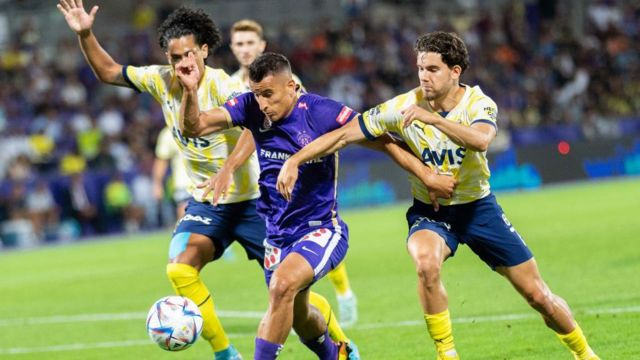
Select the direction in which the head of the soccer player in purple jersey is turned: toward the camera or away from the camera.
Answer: toward the camera

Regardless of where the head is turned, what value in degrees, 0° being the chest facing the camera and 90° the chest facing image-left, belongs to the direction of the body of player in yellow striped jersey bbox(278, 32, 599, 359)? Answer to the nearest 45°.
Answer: approximately 45°

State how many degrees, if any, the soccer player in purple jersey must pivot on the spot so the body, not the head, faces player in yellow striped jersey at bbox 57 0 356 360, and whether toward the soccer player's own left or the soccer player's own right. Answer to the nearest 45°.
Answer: approximately 90° to the soccer player's own right

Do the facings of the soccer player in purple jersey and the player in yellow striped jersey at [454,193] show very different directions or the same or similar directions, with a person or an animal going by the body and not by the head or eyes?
same or similar directions

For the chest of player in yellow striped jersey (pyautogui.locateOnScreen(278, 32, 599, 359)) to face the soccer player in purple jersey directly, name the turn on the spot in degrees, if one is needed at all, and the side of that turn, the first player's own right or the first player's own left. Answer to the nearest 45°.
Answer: approximately 45° to the first player's own right

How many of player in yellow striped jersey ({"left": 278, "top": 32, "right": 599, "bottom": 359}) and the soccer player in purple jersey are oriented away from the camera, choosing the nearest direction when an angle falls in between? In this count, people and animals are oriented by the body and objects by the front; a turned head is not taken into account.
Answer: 0

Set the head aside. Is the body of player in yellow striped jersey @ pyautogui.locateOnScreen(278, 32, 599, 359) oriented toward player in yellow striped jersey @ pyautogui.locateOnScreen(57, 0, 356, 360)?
no

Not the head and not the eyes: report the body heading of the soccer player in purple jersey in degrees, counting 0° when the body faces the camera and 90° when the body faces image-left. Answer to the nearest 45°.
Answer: approximately 45°

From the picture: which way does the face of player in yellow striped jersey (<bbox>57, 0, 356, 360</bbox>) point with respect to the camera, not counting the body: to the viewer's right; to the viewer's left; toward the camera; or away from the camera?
toward the camera

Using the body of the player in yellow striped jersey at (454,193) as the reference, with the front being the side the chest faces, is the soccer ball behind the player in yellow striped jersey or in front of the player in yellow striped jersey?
in front
